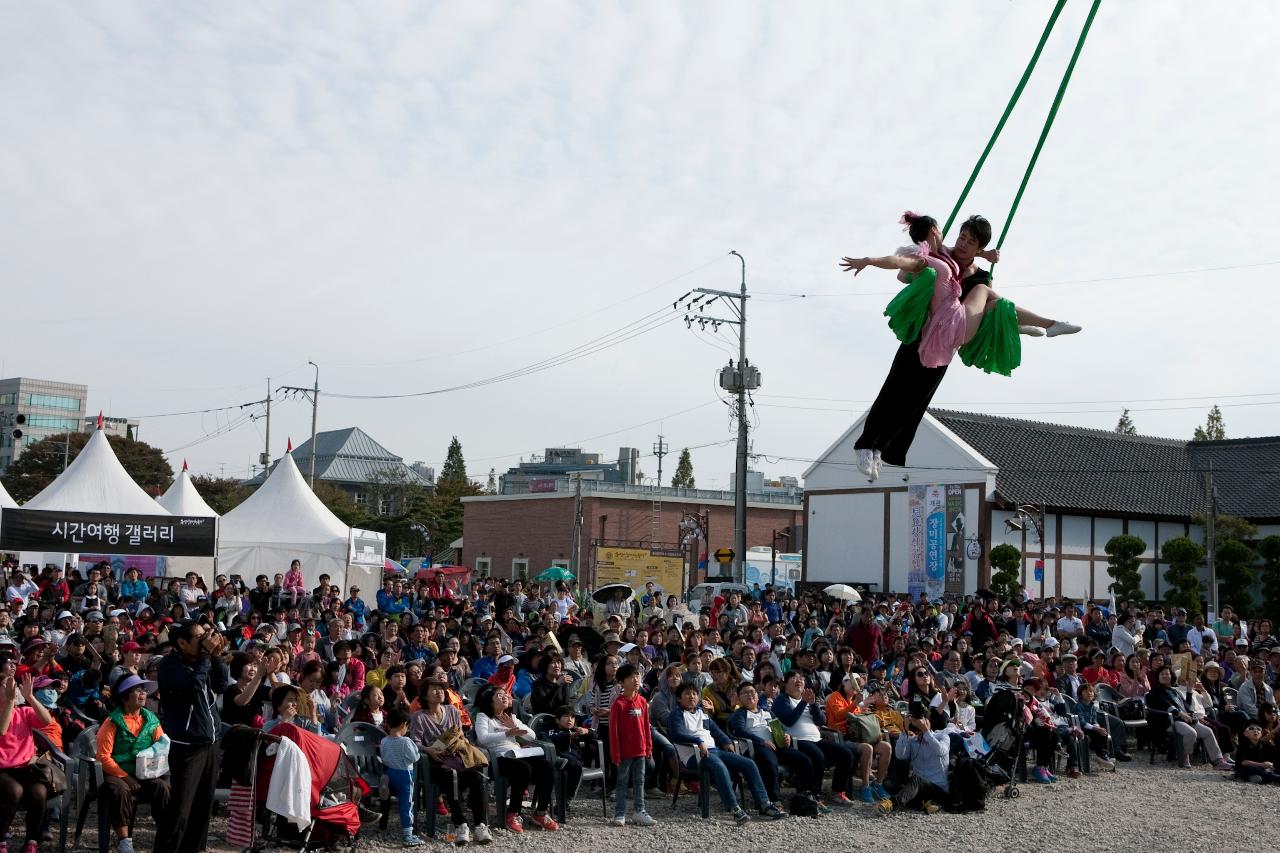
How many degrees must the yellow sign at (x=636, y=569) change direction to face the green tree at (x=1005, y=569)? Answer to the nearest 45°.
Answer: approximately 90° to its left

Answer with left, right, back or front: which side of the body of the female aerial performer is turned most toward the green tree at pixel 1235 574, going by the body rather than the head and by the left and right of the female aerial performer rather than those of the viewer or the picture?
left

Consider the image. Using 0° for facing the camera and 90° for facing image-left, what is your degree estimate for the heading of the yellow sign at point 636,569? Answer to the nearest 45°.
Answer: approximately 0°

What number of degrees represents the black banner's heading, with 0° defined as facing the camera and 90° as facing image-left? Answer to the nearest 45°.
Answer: approximately 0°

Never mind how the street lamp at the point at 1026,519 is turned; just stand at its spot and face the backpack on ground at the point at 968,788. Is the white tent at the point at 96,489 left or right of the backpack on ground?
right

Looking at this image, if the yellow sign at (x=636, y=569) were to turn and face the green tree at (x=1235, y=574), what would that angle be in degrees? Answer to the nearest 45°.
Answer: approximately 90° to its left
